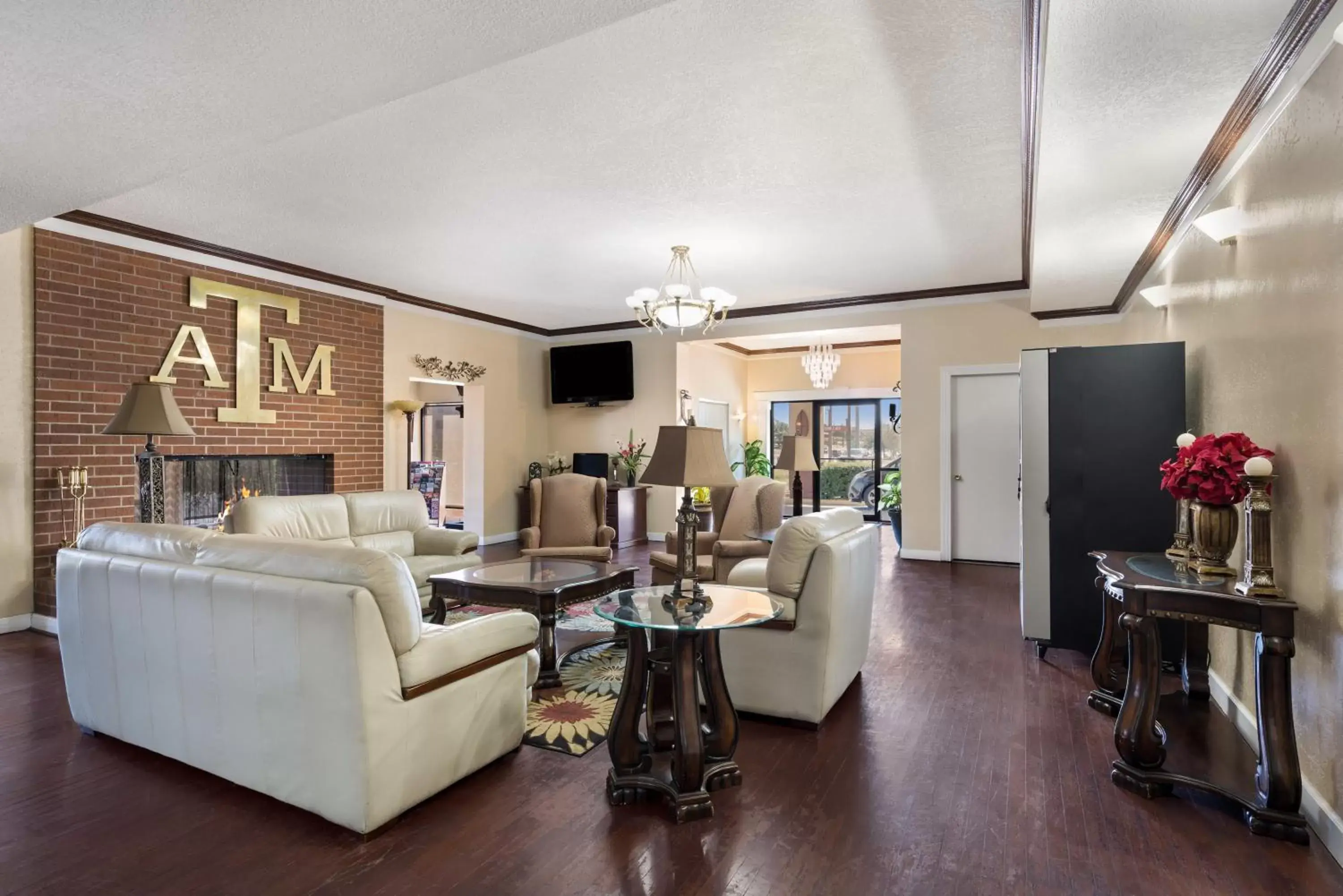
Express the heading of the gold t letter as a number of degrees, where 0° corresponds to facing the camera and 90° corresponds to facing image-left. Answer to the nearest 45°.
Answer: approximately 315°

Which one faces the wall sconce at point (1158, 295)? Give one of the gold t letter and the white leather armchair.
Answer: the gold t letter

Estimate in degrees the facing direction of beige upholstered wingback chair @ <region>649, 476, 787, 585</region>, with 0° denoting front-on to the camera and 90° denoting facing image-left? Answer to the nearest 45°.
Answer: approximately 45°

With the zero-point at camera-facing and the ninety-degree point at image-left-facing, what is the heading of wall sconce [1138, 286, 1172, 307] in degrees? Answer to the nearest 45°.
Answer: approximately 90°

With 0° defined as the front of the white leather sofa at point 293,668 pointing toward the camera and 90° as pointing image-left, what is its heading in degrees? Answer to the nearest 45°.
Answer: approximately 225°

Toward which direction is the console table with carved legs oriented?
to the viewer's left

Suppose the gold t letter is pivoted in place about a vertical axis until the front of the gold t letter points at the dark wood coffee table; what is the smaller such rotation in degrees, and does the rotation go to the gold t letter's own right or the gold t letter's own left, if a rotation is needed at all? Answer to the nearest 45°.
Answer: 0° — it already faces it

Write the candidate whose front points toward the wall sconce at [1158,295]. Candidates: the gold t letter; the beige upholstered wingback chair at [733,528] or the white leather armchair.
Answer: the gold t letter

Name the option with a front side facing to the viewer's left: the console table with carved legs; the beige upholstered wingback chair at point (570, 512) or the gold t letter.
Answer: the console table with carved legs

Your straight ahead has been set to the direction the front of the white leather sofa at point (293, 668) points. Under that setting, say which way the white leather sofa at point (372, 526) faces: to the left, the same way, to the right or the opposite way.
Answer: to the right
